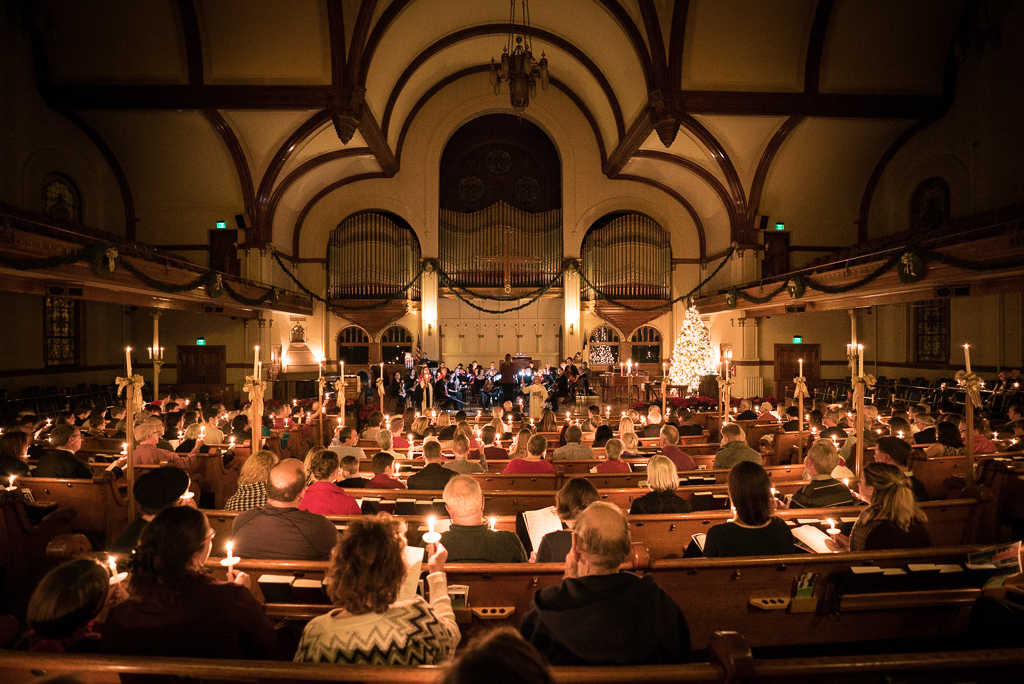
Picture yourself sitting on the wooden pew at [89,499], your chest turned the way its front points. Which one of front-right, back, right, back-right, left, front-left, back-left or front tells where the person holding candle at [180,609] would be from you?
back-right

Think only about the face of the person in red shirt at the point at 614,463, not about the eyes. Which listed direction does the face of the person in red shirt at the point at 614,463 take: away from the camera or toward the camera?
away from the camera

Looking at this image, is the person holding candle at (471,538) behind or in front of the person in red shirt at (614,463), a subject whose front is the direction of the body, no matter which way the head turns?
behind

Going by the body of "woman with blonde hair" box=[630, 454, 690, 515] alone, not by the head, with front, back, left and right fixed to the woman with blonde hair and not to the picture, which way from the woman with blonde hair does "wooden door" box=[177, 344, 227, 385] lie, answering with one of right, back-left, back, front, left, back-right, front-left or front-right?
front-left

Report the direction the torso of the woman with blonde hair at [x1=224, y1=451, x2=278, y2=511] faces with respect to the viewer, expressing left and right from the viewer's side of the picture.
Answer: facing away from the viewer and to the right of the viewer

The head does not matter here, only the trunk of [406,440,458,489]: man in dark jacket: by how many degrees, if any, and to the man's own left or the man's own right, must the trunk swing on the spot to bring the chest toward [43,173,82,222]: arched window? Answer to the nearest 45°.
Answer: approximately 45° to the man's own left

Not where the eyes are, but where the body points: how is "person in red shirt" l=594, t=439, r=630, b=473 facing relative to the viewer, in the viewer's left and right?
facing away from the viewer

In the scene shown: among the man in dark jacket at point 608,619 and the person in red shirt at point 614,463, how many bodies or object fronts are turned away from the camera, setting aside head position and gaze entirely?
2

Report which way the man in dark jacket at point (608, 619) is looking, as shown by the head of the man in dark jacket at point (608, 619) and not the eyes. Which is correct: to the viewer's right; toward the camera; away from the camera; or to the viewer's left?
away from the camera

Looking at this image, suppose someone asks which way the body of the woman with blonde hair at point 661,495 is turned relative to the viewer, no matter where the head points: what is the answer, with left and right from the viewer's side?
facing away from the viewer
